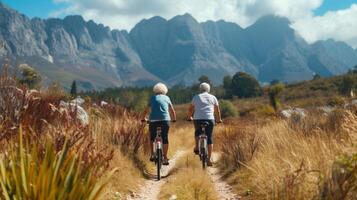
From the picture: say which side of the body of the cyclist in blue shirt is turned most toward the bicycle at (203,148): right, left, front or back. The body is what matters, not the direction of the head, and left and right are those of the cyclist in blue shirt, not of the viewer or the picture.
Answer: right

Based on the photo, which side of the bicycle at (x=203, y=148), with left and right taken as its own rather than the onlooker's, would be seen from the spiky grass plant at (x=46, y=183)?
back

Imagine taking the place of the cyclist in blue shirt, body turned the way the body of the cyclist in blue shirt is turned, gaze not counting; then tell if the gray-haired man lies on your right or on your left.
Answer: on your right

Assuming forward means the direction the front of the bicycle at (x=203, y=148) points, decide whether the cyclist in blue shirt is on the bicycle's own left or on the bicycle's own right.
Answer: on the bicycle's own left

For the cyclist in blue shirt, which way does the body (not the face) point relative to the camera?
away from the camera

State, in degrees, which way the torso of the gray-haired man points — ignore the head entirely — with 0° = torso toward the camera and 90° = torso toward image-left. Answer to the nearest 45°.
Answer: approximately 180°

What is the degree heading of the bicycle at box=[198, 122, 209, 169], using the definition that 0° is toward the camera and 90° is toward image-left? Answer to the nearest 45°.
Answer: approximately 180°
